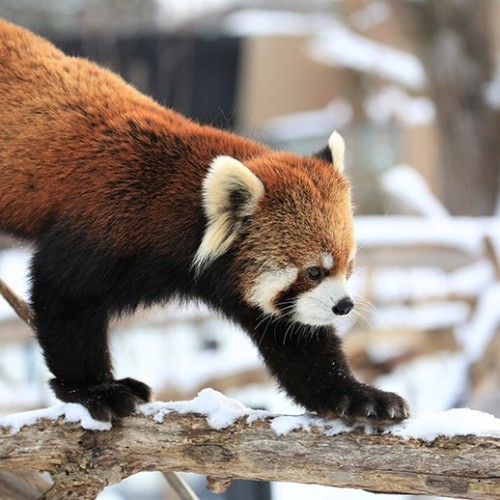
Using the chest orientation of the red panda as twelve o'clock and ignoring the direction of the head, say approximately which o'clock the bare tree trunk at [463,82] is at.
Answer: The bare tree trunk is roughly at 10 o'clock from the red panda.

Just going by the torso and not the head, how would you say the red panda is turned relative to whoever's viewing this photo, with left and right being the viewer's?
facing to the right of the viewer
